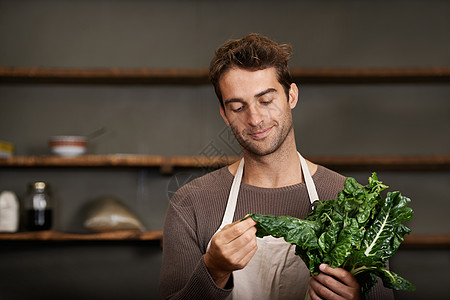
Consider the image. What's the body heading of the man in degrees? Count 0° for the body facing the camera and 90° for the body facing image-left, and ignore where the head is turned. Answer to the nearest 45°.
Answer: approximately 0°

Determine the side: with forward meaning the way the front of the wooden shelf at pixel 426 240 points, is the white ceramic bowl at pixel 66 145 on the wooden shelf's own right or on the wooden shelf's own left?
on the wooden shelf's own right

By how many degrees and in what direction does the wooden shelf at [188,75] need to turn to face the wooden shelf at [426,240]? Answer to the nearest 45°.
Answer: approximately 90° to its left

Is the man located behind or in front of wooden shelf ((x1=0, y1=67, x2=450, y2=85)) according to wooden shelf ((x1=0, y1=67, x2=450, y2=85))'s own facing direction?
in front

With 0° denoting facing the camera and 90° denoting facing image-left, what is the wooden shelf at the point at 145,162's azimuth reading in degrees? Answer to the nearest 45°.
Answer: approximately 0°
